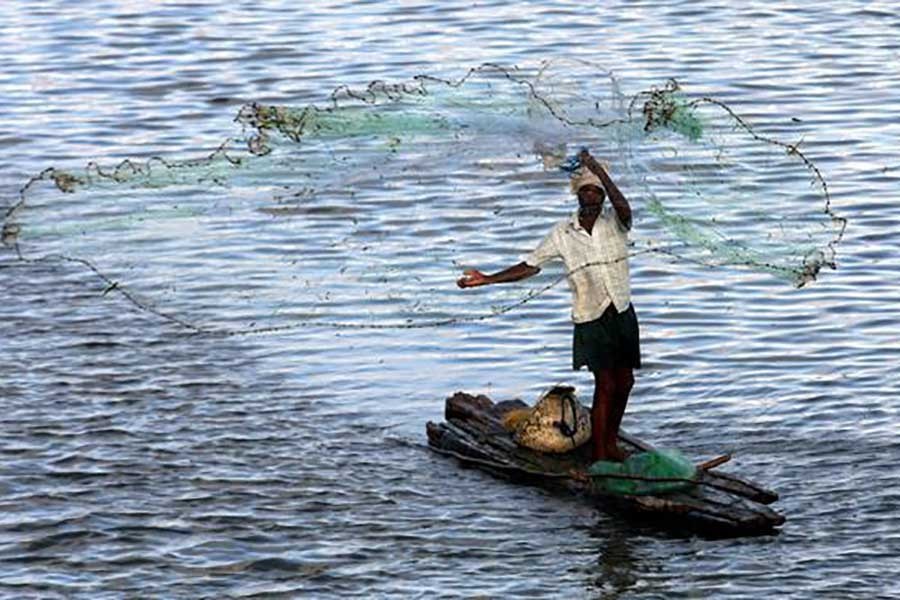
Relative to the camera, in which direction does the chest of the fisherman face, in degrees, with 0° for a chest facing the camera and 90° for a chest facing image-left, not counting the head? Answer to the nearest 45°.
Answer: approximately 0°
